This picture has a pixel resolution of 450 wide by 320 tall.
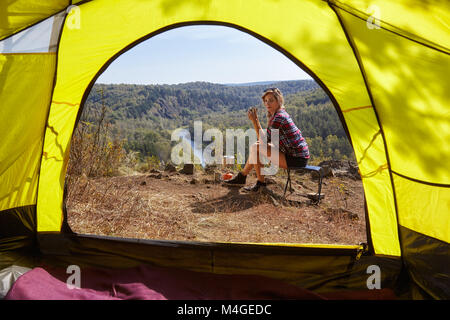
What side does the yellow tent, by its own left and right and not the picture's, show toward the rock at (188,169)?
front

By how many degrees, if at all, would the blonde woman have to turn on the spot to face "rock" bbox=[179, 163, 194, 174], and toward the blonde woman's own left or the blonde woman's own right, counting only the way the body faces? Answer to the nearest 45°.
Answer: approximately 45° to the blonde woman's own right

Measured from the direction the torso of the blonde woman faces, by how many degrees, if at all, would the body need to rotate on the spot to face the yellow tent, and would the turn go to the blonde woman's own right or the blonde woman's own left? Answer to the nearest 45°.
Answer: approximately 90° to the blonde woman's own left

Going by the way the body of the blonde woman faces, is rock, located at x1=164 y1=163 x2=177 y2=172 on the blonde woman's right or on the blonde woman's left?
on the blonde woman's right

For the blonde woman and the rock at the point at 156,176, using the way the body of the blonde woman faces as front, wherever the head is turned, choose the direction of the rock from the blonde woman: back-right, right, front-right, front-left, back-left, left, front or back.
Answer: front-right

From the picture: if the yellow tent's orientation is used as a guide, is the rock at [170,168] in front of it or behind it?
in front

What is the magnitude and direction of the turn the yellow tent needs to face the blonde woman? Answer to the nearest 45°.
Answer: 0° — it already faces them

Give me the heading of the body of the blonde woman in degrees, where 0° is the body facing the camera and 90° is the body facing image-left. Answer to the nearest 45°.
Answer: approximately 90°

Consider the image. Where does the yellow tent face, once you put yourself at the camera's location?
facing away from the viewer

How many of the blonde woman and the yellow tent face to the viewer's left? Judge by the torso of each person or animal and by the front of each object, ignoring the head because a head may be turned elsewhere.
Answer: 1

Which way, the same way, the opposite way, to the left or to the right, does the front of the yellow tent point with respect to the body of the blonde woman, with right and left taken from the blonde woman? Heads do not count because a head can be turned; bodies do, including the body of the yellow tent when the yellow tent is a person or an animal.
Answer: to the right

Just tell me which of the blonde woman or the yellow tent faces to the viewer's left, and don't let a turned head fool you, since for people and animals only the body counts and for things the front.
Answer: the blonde woman
